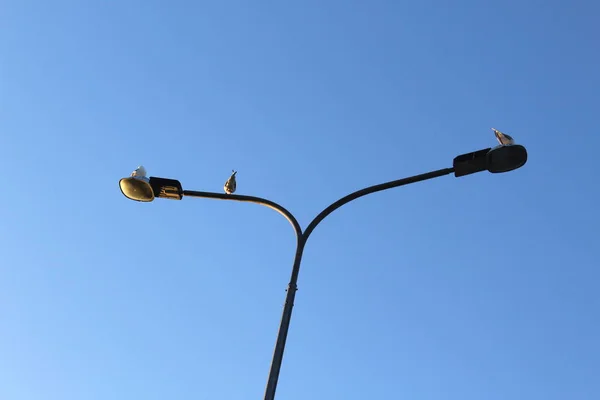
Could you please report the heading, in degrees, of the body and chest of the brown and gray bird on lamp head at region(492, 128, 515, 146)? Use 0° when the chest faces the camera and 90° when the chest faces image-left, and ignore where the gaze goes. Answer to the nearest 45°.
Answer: approximately 90°

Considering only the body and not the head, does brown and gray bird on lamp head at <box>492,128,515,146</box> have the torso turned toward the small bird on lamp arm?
yes
